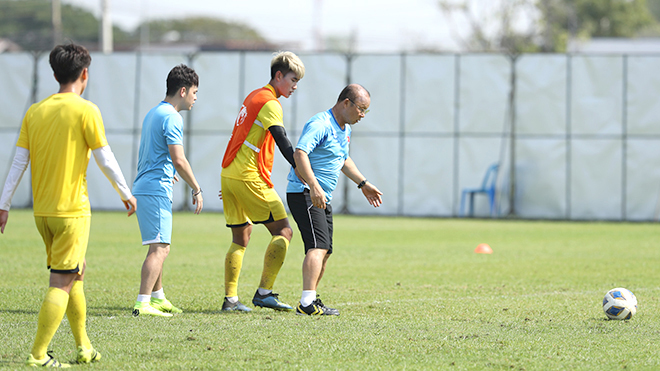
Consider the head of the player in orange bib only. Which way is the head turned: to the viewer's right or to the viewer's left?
to the viewer's right

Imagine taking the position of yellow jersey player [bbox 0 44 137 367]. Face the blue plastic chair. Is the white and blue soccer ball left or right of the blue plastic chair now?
right

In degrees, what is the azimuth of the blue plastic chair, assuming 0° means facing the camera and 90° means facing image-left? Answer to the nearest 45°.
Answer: approximately 90°

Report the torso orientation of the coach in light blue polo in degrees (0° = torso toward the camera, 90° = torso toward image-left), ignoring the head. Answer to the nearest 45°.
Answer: approximately 270°

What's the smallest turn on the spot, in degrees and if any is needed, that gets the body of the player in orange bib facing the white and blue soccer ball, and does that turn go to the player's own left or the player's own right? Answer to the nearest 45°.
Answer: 0° — they already face it

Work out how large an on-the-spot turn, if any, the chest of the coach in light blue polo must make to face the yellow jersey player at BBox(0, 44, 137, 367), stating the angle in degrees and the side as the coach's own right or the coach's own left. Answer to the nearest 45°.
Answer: approximately 135° to the coach's own right

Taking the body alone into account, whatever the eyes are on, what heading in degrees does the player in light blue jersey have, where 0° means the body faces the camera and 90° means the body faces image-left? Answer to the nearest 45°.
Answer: approximately 270°

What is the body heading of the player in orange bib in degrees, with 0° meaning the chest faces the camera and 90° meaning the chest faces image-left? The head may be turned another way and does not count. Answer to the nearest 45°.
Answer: approximately 270°
